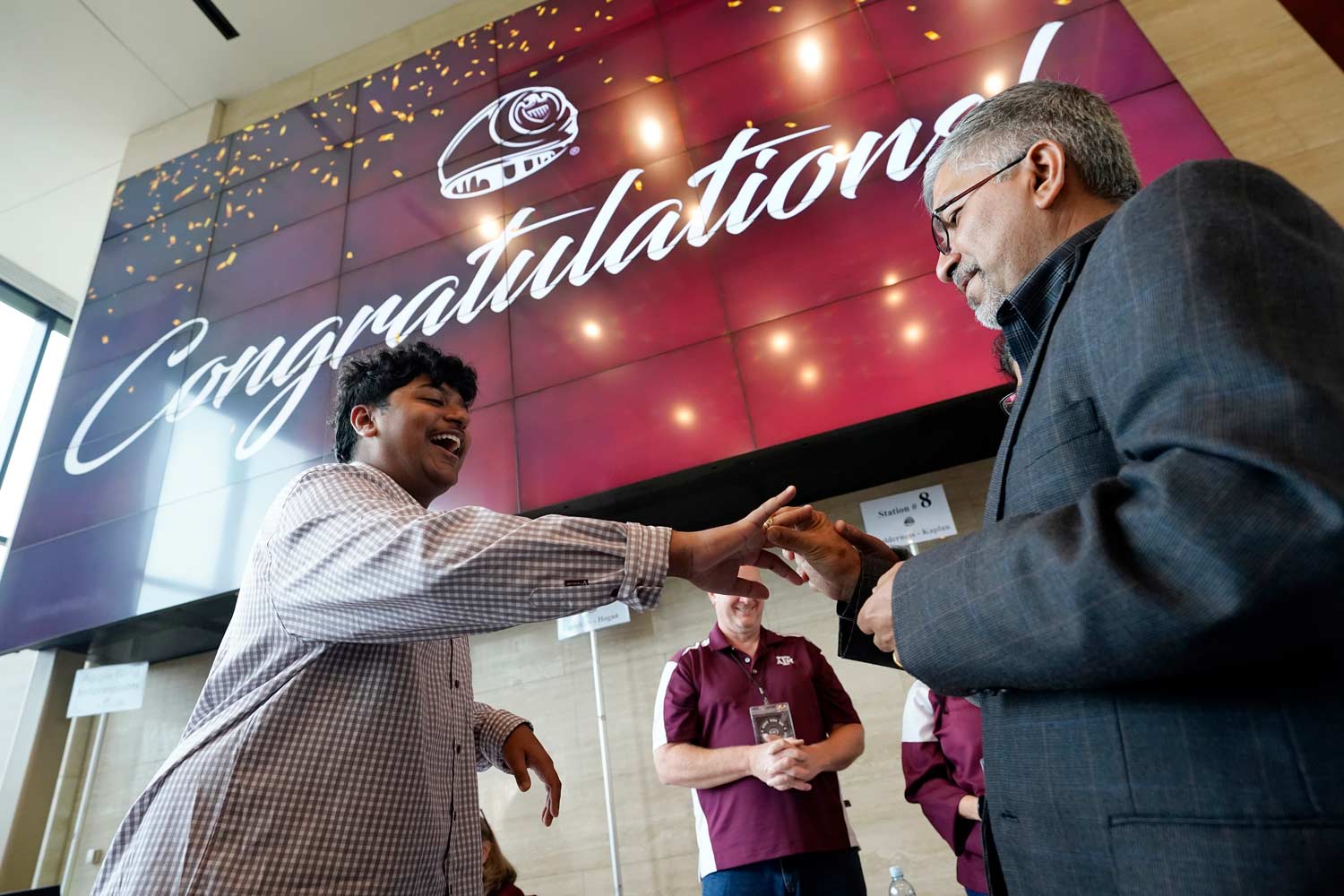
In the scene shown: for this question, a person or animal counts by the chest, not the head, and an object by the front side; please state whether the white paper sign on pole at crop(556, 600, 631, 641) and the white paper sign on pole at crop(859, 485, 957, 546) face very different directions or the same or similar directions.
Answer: same or similar directions

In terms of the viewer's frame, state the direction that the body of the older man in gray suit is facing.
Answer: to the viewer's left

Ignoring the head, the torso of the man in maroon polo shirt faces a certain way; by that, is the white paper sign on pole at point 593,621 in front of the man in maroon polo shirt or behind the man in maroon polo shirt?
behind

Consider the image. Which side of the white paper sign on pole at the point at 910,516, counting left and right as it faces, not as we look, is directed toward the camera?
front

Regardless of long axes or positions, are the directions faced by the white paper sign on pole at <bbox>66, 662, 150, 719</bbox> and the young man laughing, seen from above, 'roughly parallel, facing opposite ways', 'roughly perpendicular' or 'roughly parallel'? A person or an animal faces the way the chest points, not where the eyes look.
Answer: roughly perpendicular

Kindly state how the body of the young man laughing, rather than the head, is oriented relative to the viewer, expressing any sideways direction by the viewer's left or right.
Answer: facing to the right of the viewer

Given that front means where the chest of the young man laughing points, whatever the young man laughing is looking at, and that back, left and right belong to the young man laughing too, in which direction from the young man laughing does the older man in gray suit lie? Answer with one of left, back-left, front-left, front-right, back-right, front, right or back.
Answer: front-right

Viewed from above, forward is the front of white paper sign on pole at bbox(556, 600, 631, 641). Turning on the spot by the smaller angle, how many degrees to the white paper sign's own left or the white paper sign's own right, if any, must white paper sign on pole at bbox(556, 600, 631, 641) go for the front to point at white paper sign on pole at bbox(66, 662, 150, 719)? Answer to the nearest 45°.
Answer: approximately 90° to the white paper sign's own right

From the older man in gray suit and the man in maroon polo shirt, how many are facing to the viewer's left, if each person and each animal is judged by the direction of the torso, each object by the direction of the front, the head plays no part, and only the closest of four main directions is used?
1

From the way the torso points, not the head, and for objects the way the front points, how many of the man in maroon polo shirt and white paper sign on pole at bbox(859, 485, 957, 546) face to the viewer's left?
0

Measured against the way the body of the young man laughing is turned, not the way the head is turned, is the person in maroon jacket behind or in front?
in front

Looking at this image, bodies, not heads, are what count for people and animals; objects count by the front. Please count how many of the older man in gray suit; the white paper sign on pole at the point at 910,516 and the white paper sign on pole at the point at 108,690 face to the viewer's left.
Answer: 1

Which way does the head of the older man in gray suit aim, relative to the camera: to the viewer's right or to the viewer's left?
to the viewer's left

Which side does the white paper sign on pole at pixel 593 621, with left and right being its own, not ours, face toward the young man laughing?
front

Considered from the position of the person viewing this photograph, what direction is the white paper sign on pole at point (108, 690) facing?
facing the viewer
